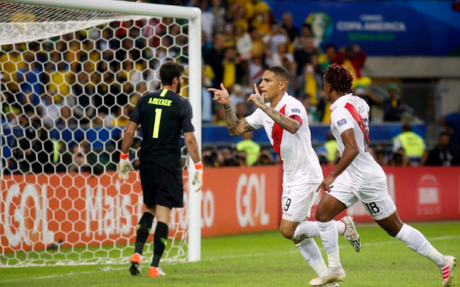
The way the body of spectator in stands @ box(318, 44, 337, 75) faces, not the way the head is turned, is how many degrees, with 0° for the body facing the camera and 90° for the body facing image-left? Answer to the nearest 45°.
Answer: approximately 0°

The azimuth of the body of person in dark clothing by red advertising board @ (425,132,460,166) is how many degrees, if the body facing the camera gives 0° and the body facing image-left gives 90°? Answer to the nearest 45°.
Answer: approximately 0°

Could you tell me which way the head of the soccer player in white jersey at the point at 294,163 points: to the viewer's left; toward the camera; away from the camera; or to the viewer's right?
to the viewer's left

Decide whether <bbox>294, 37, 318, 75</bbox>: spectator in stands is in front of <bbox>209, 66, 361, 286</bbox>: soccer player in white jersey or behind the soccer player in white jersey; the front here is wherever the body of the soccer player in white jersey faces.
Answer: behind

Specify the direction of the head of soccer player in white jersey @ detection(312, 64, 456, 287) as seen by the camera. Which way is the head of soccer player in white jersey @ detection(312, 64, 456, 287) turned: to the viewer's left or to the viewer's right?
to the viewer's left

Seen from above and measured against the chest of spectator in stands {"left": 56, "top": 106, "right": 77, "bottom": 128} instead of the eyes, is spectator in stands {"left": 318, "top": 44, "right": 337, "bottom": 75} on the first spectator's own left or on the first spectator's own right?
on the first spectator's own left

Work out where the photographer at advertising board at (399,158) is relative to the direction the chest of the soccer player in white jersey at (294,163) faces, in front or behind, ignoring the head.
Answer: behind
